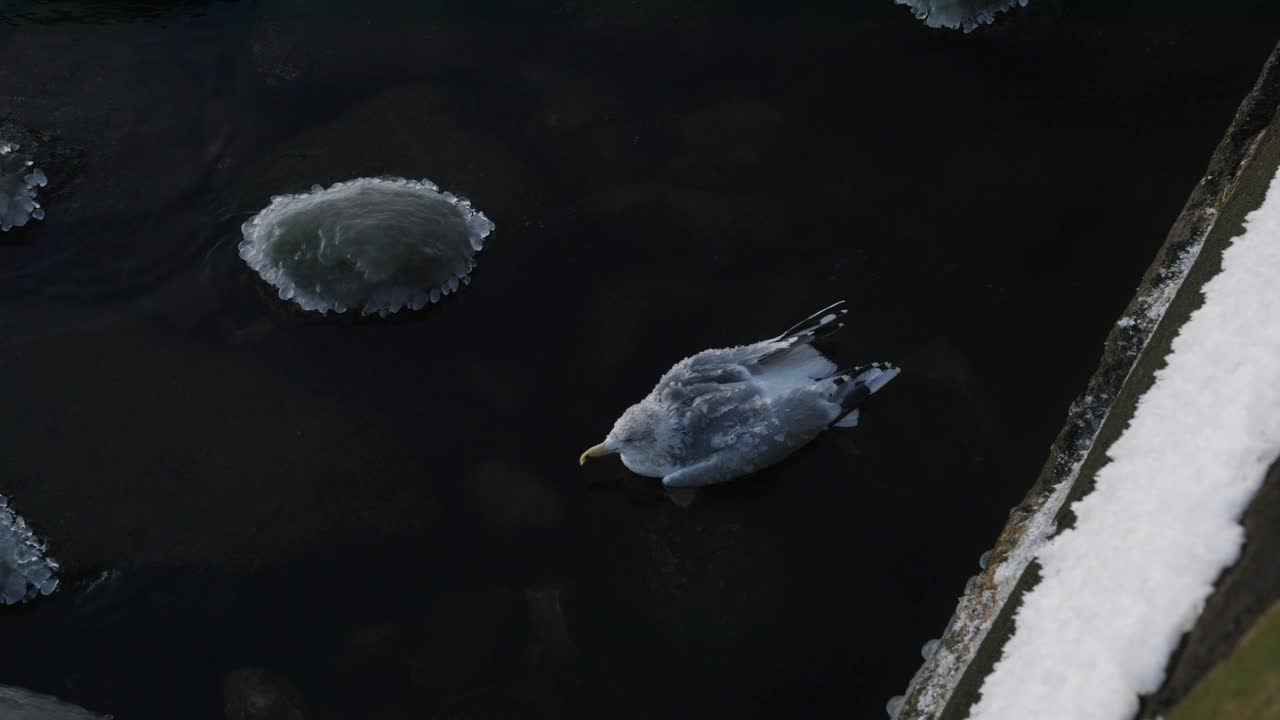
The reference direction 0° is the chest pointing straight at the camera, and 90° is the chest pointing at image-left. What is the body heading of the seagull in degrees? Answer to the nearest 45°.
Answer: approximately 45°

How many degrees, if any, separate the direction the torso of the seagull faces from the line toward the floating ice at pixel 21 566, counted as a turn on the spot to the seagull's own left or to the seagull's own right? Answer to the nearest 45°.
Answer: approximately 45° to the seagull's own right

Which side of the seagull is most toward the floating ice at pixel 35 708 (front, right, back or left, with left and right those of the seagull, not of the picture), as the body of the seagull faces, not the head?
front

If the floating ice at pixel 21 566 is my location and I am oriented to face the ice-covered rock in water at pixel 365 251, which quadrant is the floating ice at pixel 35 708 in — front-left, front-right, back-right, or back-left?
back-right

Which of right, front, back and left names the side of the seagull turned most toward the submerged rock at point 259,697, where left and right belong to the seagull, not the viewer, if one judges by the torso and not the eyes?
front

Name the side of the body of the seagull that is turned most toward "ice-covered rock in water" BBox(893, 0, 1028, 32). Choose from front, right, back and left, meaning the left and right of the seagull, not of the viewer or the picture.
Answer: back

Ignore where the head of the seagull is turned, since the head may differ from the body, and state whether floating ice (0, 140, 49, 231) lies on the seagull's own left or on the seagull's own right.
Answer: on the seagull's own right

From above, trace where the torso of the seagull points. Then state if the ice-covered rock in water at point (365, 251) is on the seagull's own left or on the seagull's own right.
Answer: on the seagull's own right
